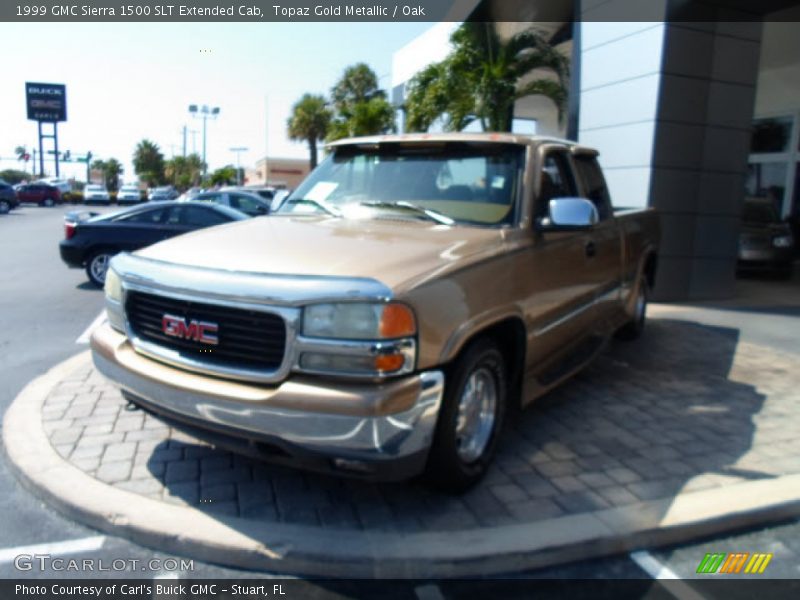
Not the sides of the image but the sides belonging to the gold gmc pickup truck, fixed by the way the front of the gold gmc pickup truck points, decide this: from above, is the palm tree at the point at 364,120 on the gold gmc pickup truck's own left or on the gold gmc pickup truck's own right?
on the gold gmc pickup truck's own right

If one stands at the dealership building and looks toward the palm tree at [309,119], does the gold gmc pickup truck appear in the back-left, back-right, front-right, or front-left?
back-left

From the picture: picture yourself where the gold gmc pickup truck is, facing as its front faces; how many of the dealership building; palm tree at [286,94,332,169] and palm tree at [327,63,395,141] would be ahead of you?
0

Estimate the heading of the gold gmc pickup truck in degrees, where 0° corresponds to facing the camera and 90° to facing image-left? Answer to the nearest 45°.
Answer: approximately 45°

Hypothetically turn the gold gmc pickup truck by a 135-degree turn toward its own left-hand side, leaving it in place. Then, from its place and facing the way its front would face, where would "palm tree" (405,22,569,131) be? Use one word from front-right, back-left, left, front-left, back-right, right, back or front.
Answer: left

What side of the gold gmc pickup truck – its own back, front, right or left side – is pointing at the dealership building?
back

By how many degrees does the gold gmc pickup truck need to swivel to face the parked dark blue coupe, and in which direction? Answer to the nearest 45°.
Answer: approximately 90° to its right

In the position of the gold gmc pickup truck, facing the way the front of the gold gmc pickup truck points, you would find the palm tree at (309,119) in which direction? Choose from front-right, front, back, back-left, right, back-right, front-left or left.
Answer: back-right
